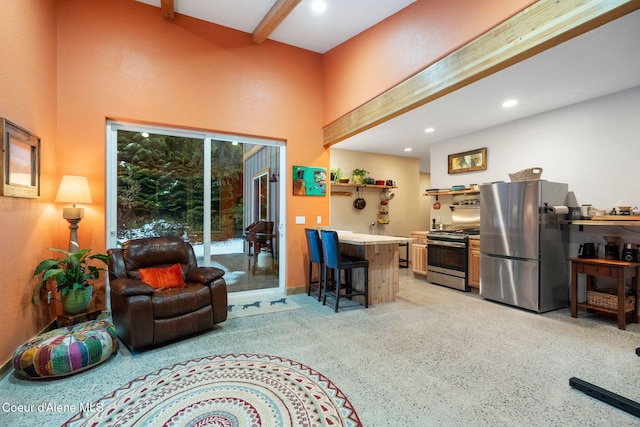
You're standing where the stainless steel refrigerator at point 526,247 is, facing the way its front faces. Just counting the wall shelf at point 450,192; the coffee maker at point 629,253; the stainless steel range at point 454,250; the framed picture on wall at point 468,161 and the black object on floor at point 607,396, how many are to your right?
3

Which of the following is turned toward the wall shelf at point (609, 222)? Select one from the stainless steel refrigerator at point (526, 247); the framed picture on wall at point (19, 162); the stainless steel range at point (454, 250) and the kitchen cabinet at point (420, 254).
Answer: the framed picture on wall

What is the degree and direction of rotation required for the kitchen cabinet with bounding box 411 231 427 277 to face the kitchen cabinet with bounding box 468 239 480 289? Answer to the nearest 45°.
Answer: approximately 90° to its left

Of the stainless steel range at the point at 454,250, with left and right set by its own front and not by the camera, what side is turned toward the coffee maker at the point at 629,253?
left

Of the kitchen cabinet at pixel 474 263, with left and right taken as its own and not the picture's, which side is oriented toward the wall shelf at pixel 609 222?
left

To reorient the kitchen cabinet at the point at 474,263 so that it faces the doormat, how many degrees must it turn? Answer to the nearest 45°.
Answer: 0° — it already faces it

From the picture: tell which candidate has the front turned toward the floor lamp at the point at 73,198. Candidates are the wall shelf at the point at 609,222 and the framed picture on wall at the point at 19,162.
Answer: the wall shelf
